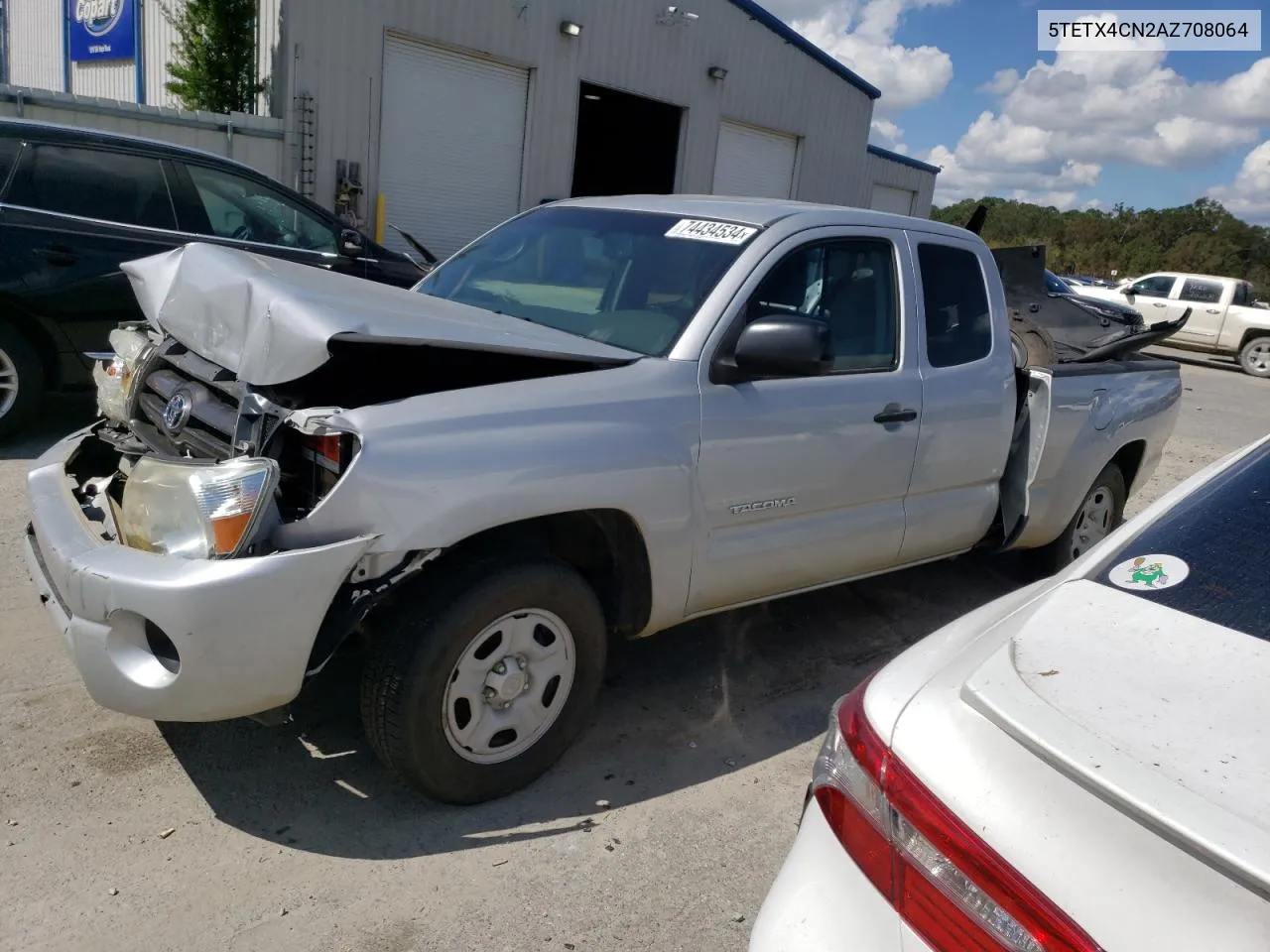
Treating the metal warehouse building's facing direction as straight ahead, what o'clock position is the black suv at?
The black suv is roughly at 2 o'clock from the metal warehouse building.

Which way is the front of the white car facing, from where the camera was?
facing away from the viewer and to the right of the viewer

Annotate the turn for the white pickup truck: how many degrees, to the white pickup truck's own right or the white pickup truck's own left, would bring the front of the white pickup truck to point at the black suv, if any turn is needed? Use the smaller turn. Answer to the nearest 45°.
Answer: approximately 135° to the white pickup truck's own left

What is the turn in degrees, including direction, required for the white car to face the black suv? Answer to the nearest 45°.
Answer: approximately 90° to its left

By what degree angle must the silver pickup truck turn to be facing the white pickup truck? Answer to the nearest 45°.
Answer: approximately 180°

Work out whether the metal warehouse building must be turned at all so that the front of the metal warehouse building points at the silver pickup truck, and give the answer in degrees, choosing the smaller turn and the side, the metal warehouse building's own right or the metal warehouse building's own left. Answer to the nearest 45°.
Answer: approximately 45° to the metal warehouse building's own right

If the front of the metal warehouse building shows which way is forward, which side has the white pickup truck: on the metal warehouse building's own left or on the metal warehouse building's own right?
on the metal warehouse building's own left

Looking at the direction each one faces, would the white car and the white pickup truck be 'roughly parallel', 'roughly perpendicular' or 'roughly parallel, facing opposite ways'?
roughly perpendicular
